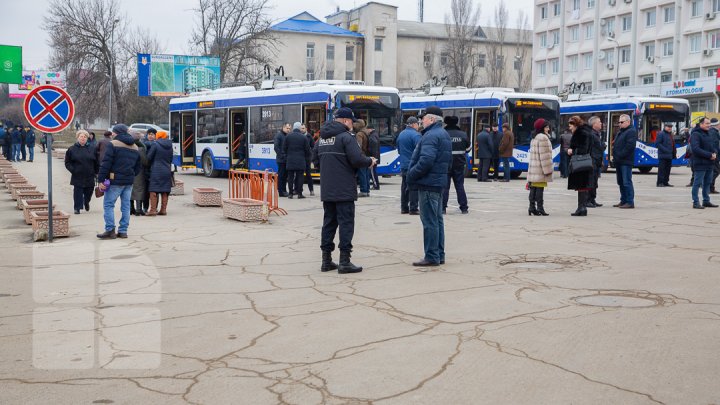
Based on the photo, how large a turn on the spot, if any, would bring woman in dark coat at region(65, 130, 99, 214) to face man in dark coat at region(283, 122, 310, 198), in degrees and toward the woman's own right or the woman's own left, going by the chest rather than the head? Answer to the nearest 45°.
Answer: approximately 90° to the woman's own left

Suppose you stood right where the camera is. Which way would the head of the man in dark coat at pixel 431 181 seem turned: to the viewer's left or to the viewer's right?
to the viewer's left

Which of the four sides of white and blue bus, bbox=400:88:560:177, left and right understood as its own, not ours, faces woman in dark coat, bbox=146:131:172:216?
right

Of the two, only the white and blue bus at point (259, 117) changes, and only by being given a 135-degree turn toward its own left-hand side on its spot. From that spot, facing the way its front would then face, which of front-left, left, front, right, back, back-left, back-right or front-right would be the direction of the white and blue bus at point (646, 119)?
right
